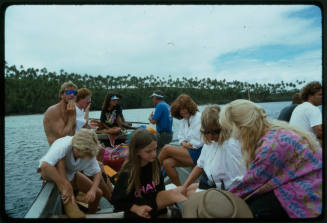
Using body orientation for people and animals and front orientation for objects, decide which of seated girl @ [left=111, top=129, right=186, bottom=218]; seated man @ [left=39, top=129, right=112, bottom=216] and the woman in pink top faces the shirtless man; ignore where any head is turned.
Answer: the woman in pink top

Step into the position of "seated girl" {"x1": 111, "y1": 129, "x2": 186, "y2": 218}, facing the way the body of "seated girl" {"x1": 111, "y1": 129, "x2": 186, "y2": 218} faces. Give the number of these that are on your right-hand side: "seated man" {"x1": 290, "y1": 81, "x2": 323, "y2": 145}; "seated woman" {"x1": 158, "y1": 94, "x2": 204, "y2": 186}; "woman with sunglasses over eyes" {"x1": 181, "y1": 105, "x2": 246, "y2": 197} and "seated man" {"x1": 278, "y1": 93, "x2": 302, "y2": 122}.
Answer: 0

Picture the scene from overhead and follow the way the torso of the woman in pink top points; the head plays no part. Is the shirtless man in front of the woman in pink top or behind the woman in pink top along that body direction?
in front

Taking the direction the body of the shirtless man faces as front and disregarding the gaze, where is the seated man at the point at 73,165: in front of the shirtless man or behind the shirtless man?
in front

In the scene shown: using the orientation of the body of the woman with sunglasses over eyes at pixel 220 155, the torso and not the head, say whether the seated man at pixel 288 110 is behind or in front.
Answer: behind

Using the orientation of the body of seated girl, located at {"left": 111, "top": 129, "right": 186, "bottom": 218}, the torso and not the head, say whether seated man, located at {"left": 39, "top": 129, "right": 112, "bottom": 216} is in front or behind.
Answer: behind

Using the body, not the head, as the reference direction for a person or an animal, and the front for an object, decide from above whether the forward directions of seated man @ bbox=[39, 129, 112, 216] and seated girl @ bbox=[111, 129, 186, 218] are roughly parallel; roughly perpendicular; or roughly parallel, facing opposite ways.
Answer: roughly parallel

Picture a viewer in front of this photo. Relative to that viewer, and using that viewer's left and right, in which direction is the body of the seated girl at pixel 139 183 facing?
facing the viewer and to the right of the viewer

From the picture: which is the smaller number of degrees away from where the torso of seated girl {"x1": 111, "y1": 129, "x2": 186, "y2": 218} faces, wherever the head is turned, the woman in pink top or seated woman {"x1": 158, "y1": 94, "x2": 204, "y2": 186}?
the woman in pink top

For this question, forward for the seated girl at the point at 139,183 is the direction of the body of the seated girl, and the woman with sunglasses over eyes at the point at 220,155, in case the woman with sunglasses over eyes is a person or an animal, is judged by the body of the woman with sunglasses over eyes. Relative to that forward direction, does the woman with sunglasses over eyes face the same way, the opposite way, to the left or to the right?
to the right

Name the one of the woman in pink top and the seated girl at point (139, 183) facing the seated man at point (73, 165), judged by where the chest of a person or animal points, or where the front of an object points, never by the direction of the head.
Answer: the woman in pink top

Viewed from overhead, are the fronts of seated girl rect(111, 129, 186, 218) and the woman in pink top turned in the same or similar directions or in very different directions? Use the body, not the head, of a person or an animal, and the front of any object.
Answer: very different directions

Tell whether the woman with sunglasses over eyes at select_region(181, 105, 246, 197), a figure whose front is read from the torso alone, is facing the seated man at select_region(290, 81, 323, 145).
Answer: no

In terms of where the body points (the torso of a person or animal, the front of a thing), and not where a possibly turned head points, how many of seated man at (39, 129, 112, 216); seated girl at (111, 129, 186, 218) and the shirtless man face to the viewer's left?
0
